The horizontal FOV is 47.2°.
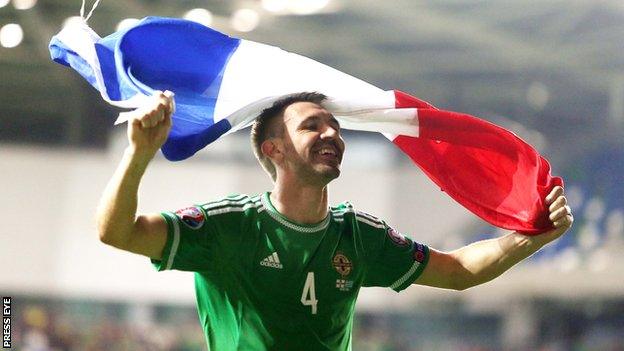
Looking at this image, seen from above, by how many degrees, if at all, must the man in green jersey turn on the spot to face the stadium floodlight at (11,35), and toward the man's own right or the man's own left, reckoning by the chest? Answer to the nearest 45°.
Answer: approximately 180°

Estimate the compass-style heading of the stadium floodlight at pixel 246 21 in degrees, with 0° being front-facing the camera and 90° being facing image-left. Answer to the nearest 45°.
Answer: approximately 0°

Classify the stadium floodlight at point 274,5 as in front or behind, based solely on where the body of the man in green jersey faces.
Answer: behind

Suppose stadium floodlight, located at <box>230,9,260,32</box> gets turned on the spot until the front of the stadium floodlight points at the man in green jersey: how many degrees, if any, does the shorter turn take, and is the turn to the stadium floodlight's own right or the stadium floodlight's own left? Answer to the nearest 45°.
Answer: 0° — it already faces them

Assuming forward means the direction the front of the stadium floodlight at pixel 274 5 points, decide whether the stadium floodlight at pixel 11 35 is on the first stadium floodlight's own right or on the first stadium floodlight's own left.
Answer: on the first stadium floodlight's own right

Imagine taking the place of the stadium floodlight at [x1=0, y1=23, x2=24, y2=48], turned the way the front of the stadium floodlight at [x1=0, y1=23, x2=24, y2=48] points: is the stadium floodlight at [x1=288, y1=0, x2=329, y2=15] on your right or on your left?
on your left

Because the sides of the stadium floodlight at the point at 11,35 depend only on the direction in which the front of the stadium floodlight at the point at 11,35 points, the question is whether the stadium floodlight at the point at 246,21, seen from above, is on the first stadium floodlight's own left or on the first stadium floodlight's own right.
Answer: on the first stadium floodlight's own left

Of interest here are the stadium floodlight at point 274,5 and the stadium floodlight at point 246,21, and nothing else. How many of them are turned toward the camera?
2

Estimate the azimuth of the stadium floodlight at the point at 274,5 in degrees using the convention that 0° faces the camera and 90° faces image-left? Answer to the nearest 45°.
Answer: approximately 0°

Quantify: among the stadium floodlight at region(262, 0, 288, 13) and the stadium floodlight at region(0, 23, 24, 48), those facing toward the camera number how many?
2
